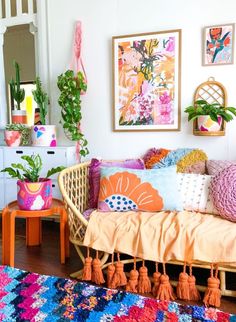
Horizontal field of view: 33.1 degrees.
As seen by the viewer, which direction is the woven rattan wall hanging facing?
toward the camera

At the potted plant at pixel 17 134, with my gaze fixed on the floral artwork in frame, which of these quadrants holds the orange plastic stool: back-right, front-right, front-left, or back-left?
front-right

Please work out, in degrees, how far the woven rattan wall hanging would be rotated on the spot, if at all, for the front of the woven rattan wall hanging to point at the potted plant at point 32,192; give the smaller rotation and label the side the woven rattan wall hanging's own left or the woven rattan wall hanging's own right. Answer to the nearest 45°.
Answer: approximately 45° to the woven rattan wall hanging's own right

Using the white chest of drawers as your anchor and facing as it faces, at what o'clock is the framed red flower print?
The framed red flower print is roughly at 10 o'clock from the white chest of drawers.

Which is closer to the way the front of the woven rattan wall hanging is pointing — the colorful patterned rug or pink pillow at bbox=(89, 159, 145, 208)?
the colorful patterned rug

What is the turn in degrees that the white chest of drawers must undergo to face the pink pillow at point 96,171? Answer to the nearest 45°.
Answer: approximately 45° to its left

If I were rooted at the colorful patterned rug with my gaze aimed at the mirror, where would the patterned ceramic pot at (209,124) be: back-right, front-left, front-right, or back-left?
front-right

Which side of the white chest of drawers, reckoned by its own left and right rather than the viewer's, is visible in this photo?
front

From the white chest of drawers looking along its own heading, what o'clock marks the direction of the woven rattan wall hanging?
The woven rattan wall hanging is roughly at 10 o'clock from the white chest of drawers.

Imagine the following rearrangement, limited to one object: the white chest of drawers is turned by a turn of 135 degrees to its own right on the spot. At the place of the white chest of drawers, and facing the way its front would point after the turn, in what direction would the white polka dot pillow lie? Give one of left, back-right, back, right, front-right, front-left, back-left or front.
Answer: back

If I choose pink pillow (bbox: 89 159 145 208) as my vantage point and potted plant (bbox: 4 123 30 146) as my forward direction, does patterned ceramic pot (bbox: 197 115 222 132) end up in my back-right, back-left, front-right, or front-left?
back-right

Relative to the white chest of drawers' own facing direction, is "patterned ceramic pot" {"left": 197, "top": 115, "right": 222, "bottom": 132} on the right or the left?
on its left

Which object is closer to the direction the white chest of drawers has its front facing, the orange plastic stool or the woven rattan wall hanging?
the orange plastic stool

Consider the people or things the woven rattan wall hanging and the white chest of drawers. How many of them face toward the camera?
2

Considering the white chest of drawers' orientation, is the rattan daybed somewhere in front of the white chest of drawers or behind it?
in front

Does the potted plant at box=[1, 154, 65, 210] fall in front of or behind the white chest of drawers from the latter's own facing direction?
in front
